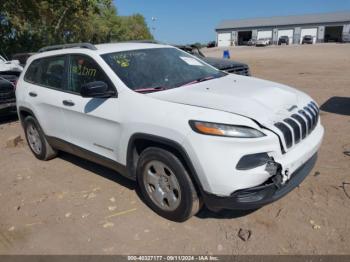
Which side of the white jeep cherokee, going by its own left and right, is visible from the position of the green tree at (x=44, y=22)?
back

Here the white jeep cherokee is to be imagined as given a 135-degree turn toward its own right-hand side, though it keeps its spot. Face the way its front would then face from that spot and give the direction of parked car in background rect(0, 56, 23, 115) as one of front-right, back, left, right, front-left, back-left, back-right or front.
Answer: front-right

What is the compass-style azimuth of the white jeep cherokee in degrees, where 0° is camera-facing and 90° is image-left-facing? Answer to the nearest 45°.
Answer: approximately 315°
